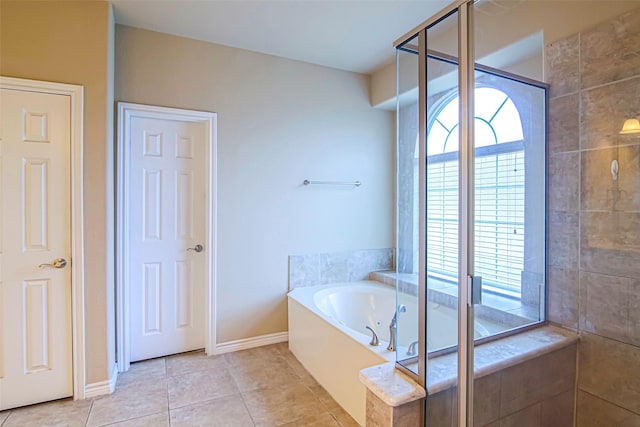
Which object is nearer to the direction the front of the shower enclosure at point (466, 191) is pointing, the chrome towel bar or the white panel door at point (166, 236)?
the white panel door

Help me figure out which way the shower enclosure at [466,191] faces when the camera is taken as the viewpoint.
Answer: facing the viewer and to the left of the viewer

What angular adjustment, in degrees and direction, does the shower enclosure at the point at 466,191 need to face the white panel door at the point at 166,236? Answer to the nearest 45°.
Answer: approximately 45° to its right

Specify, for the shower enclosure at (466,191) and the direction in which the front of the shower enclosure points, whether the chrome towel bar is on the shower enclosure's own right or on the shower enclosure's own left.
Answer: on the shower enclosure's own right

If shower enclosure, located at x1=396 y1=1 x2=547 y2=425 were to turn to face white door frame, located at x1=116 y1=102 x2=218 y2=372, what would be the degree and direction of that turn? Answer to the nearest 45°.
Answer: approximately 45° to its right

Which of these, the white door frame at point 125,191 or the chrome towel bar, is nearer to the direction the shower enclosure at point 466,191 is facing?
the white door frame

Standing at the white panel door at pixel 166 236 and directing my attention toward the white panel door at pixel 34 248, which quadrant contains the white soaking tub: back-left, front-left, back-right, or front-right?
back-left
